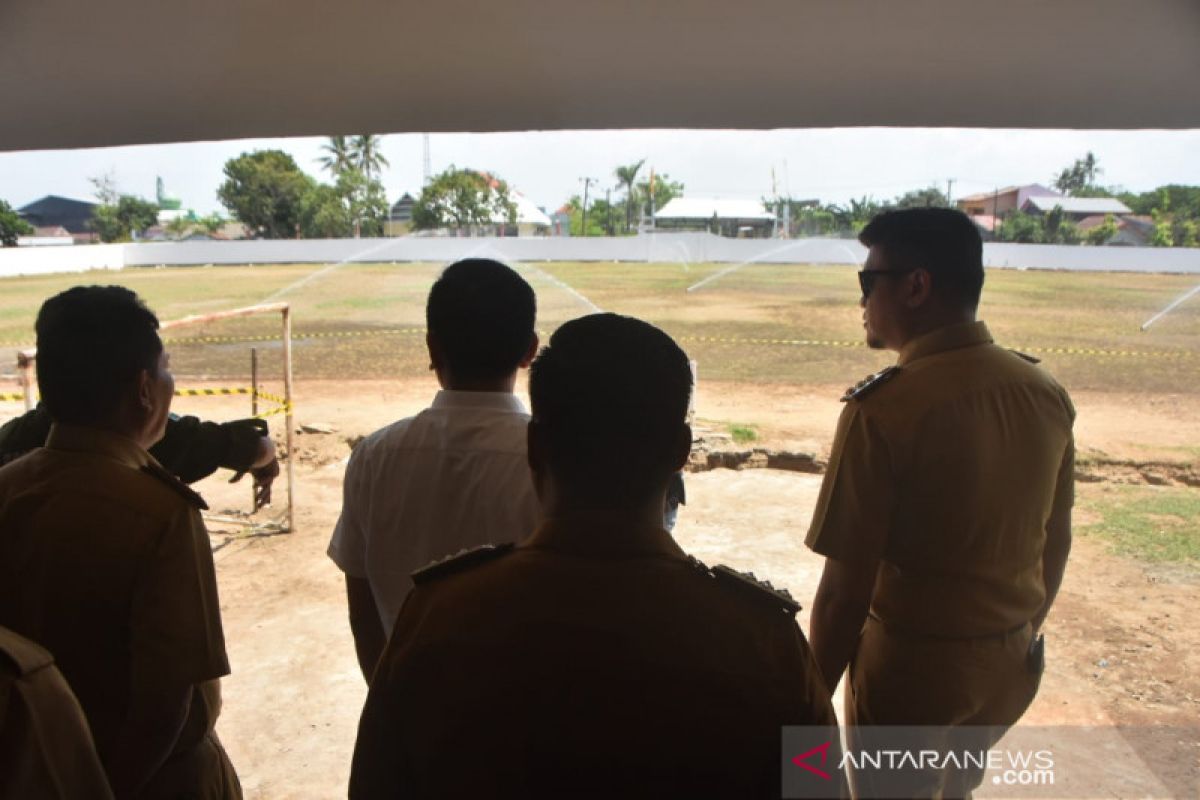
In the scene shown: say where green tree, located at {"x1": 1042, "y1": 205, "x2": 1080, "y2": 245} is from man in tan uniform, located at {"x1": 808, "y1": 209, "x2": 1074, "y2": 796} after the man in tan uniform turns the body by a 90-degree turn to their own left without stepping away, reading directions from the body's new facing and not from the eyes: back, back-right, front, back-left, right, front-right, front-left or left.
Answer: back-right

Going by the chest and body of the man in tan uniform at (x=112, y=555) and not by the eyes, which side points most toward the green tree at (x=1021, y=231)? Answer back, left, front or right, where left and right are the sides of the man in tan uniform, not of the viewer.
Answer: front

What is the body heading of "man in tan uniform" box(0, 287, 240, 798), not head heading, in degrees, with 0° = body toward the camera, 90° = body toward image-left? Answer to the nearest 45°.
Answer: approximately 225°

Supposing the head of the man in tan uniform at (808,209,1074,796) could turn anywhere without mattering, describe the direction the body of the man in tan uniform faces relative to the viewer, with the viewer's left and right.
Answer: facing away from the viewer and to the left of the viewer

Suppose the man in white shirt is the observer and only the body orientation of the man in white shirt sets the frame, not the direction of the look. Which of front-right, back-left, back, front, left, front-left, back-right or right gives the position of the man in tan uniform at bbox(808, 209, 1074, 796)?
right

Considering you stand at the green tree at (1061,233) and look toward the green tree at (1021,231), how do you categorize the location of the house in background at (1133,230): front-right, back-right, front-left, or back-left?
back-right

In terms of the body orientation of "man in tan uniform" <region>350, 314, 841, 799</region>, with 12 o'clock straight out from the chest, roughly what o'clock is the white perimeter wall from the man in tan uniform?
The white perimeter wall is roughly at 12 o'clock from the man in tan uniform.

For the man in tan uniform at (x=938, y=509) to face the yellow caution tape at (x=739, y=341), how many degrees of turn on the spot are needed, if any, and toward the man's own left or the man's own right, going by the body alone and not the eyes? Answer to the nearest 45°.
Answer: approximately 45° to the man's own right

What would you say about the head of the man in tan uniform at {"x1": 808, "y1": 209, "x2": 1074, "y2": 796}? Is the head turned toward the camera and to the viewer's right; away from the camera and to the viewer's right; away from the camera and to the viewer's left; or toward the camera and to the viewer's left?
away from the camera and to the viewer's left

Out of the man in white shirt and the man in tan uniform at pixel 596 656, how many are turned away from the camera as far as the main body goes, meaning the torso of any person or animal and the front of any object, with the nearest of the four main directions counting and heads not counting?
2

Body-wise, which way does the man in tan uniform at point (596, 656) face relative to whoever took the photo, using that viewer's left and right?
facing away from the viewer

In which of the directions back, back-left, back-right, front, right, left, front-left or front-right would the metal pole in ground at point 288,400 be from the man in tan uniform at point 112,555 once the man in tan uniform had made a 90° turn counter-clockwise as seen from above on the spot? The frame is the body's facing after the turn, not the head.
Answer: front-right

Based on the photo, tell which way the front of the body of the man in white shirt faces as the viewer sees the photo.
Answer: away from the camera

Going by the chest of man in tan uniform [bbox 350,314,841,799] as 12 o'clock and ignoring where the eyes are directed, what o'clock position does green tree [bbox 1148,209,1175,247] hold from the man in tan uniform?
The green tree is roughly at 1 o'clock from the man in tan uniform.

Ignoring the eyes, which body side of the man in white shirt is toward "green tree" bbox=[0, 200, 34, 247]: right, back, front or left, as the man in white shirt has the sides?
front

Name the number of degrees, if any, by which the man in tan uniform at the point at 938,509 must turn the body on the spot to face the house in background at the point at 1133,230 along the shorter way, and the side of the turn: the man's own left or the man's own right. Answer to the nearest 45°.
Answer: approximately 45° to the man's own right
